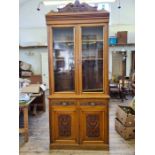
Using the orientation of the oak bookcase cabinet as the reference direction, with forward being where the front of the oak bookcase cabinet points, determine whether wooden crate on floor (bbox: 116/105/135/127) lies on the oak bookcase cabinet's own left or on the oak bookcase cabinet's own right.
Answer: on the oak bookcase cabinet's own left

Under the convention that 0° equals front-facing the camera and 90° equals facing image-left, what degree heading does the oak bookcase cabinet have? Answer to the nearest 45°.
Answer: approximately 0°

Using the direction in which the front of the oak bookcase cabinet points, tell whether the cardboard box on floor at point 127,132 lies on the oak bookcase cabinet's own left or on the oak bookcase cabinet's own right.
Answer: on the oak bookcase cabinet's own left
